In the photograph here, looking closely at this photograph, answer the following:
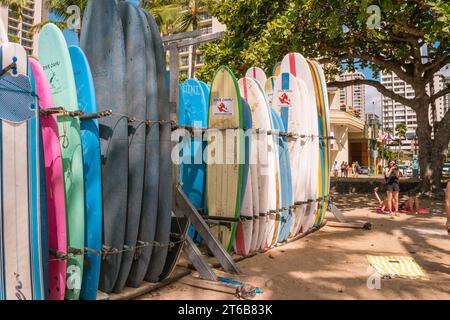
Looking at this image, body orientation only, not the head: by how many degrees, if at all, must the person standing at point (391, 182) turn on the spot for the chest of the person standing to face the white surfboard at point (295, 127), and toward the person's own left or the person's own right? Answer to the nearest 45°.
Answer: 0° — they already face it

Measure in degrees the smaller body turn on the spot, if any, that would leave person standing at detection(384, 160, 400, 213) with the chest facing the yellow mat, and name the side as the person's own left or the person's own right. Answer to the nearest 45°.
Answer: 0° — they already face it

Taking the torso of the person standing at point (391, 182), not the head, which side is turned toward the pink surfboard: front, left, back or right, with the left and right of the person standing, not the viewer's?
front

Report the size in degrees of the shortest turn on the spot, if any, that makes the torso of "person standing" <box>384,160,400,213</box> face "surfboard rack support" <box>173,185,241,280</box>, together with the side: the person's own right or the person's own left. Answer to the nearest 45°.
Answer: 0° — they already face it

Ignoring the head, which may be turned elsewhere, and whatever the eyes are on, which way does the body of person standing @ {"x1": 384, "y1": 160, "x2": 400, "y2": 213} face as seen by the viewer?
toward the camera

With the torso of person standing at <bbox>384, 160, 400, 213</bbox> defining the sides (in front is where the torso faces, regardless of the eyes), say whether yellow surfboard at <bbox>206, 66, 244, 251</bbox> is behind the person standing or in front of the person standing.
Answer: in front

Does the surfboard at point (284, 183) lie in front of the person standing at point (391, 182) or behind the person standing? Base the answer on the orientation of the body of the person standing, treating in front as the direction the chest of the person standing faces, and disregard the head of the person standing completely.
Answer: in front

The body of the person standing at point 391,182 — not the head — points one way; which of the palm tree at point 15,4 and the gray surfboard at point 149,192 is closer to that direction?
the gray surfboard

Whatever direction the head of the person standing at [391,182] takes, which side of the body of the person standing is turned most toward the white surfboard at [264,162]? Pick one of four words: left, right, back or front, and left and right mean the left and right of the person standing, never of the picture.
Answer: front

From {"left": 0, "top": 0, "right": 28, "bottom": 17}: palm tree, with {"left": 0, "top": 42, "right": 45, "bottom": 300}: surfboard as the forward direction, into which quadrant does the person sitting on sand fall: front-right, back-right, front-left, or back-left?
front-left

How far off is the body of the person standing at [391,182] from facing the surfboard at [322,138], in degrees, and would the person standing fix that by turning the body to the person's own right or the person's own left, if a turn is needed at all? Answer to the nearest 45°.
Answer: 0° — they already face it
